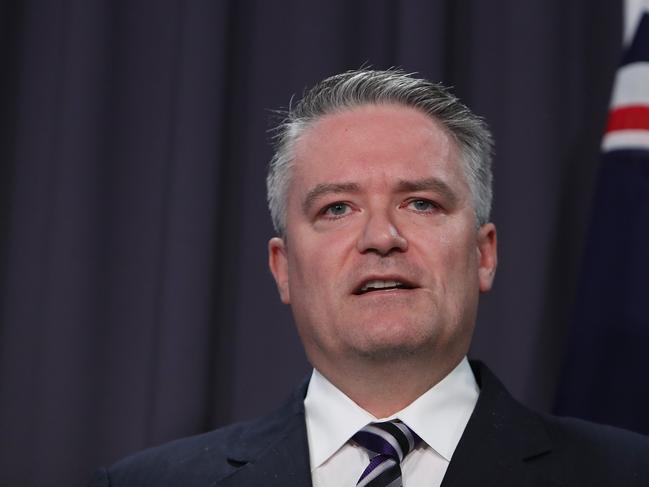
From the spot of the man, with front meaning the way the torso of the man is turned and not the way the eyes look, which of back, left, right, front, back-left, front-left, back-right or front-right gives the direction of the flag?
back-left

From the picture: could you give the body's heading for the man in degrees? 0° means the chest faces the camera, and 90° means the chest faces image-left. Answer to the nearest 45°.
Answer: approximately 0°
